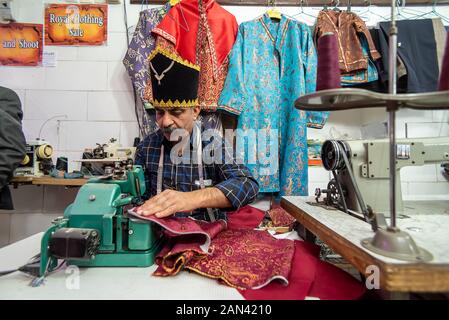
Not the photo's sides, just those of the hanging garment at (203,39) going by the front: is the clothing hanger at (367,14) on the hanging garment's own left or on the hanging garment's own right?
on the hanging garment's own left

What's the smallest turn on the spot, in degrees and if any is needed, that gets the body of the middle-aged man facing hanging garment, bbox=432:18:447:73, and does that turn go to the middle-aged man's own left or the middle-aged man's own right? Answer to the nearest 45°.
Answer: approximately 135° to the middle-aged man's own left

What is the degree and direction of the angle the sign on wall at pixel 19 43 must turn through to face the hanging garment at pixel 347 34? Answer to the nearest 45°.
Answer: approximately 45° to its left

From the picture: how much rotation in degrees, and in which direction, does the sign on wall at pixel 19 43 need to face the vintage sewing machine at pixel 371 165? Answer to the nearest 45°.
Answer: approximately 45° to its left

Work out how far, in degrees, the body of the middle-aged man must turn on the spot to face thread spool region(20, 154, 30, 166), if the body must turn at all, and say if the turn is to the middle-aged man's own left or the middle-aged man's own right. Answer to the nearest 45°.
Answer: approximately 90° to the middle-aged man's own right

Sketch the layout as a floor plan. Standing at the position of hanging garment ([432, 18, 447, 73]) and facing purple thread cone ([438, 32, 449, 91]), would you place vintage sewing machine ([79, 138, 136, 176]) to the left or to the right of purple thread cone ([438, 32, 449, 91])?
right

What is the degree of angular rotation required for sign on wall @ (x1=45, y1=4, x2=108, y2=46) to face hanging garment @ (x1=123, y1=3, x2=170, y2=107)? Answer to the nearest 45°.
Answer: approximately 45° to its left

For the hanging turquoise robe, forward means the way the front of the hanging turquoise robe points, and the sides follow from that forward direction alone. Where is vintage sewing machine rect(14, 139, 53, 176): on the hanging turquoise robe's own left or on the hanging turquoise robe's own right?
on the hanging turquoise robe's own right

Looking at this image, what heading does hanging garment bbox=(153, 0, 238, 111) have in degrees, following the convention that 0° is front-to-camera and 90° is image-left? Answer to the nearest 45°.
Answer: approximately 0°
